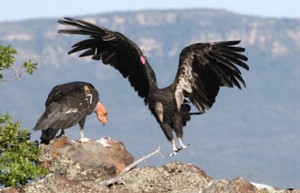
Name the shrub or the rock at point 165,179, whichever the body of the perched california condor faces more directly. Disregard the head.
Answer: the rock

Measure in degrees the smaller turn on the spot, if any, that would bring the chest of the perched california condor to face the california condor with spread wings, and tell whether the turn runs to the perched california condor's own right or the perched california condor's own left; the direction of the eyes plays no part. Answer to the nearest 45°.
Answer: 0° — it already faces it

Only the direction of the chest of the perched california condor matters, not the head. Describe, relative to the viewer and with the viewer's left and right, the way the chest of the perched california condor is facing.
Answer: facing to the right of the viewer

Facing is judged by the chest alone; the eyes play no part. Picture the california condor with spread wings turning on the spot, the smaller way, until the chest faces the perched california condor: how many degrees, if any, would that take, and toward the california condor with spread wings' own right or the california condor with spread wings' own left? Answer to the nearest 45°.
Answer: approximately 45° to the california condor with spread wings' own right

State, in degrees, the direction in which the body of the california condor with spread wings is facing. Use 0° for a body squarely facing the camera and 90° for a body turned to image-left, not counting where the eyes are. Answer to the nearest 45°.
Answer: approximately 45°

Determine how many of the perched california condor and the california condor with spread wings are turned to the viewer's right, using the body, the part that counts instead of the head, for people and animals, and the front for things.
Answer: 1
